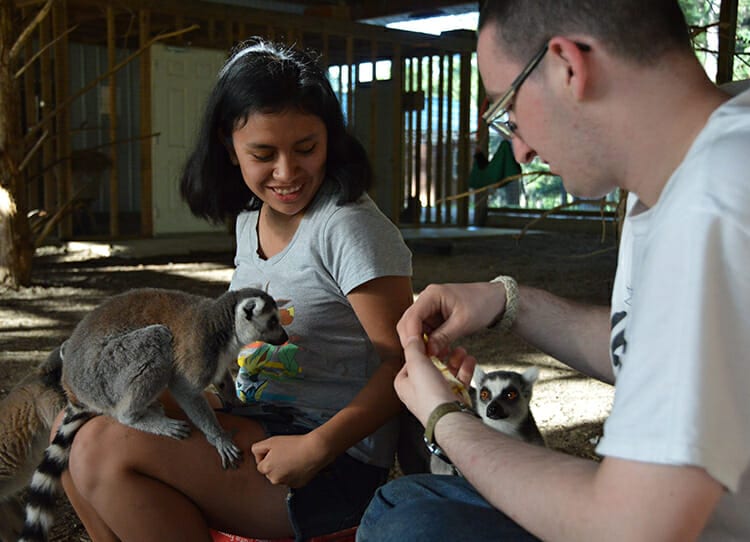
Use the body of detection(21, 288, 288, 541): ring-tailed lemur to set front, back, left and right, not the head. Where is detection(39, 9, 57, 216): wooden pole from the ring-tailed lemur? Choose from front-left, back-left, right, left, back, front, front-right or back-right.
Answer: left

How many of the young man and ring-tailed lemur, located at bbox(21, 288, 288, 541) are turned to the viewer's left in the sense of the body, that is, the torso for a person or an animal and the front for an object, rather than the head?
1

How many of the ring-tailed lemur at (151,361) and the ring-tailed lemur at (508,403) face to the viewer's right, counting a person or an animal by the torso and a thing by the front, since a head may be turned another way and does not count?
1

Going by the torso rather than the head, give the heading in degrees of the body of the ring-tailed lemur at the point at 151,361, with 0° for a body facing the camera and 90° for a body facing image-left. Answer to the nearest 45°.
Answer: approximately 270°

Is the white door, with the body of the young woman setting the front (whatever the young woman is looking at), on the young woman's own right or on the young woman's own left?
on the young woman's own right

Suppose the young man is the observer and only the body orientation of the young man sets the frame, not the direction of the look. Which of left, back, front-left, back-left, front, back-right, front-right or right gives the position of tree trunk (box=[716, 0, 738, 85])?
right

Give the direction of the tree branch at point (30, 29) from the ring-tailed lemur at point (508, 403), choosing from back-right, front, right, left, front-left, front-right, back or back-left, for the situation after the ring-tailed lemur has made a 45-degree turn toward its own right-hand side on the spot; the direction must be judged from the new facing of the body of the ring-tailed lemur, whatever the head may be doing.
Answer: front-right

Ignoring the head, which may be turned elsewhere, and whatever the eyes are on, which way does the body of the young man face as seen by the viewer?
to the viewer's left

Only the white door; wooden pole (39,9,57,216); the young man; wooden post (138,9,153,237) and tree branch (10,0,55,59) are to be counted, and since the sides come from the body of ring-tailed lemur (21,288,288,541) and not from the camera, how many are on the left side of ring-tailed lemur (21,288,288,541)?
4

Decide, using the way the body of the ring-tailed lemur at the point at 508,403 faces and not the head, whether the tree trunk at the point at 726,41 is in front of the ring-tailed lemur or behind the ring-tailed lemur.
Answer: behind

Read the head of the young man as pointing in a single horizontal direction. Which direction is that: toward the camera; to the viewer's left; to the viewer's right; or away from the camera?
to the viewer's left

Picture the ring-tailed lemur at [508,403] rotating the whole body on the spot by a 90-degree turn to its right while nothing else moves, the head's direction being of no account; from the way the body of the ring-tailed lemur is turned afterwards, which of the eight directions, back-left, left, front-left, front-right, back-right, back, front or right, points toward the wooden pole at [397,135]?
front-right

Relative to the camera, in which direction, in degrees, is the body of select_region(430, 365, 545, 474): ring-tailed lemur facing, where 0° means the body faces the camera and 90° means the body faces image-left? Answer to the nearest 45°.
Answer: approximately 45°

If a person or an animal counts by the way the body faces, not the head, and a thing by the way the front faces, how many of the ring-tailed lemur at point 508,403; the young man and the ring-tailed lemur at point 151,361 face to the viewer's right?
1

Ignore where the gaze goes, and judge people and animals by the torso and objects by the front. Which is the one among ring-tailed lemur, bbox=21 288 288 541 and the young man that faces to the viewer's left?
the young man
